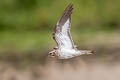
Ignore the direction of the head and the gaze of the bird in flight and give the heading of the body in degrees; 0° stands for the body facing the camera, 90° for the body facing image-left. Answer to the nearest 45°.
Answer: approximately 90°
